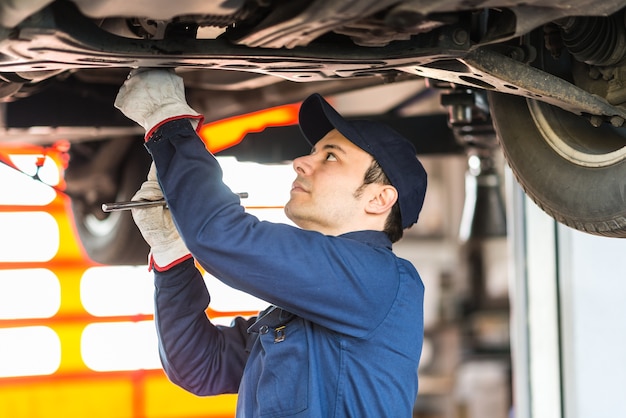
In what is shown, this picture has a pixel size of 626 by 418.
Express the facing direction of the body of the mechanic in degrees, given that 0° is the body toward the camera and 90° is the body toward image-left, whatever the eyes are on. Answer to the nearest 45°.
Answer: approximately 90°
